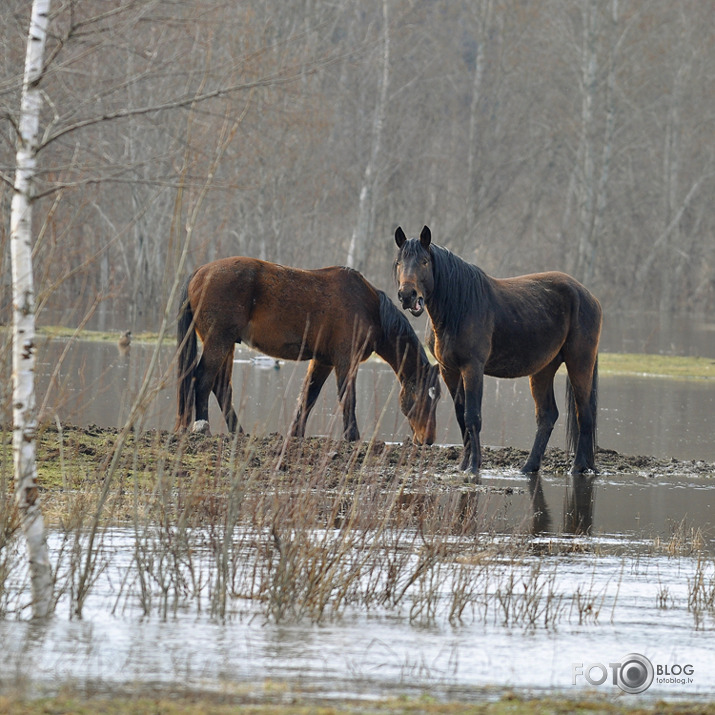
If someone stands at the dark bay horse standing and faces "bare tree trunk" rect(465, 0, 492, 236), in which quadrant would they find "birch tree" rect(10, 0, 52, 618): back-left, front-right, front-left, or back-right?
back-left

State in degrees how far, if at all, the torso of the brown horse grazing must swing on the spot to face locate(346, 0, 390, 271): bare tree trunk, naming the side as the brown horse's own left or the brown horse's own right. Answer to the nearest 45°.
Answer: approximately 90° to the brown horse's own left

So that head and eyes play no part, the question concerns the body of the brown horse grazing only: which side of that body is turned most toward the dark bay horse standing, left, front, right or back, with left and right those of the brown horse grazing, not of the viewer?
front

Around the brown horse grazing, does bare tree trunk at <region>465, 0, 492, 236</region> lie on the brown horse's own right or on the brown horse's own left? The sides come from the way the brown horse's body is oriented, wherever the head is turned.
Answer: on the brown horse's own left

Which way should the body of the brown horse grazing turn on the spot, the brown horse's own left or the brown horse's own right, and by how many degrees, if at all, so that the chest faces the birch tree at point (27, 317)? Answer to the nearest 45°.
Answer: approximately 90° to the brown horse's own right

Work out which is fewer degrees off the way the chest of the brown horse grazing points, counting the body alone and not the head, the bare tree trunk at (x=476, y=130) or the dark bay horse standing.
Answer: the dark bay horse standing

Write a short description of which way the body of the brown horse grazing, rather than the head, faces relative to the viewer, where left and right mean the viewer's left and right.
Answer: facing to the right of the viewer
